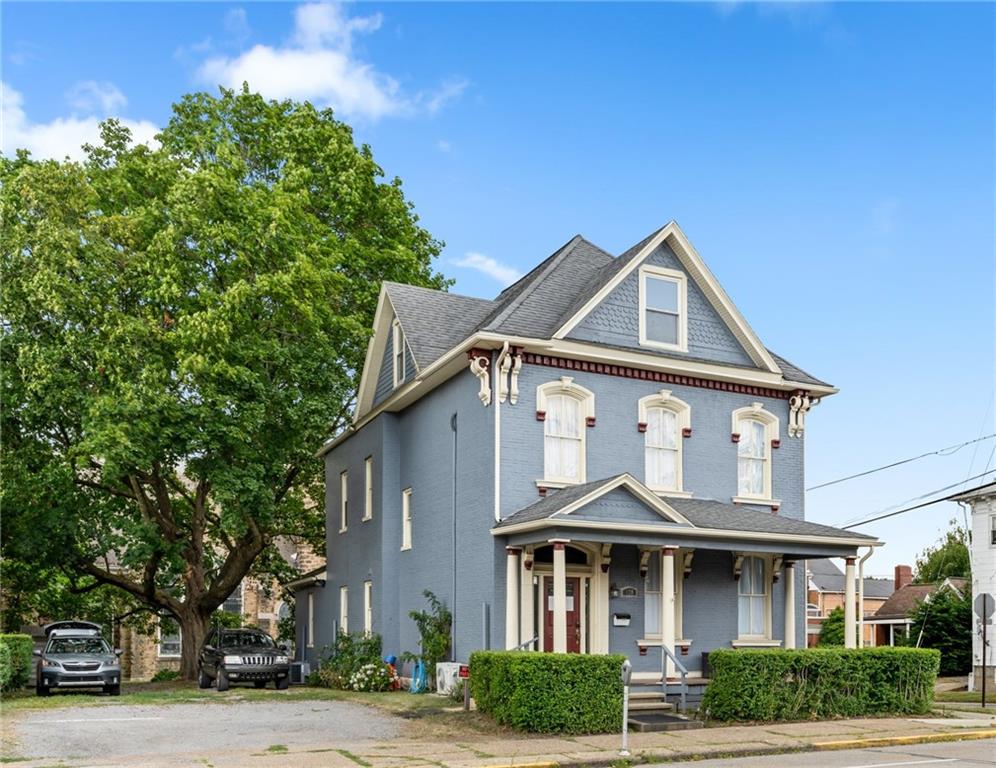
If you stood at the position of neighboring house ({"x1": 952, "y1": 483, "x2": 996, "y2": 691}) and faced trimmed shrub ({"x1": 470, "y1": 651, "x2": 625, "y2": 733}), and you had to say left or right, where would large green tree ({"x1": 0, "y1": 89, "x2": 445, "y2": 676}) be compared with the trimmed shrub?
right

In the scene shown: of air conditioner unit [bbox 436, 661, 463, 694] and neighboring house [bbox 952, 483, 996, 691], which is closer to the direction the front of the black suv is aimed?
the air conditioner unit

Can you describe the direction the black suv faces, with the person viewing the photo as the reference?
facing the viewer and to the right of the viewer

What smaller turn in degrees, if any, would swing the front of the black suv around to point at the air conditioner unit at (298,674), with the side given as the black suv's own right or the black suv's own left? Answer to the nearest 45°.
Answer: approximately 135° to the black suv's own left

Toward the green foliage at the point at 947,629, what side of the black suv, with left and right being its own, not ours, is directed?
left

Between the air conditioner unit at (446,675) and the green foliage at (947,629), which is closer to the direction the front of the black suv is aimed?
the air conditioner unit

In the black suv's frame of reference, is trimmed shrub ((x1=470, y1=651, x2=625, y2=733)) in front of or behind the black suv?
in front

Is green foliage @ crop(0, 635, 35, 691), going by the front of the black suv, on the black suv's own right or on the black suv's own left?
on the black suv's own right
